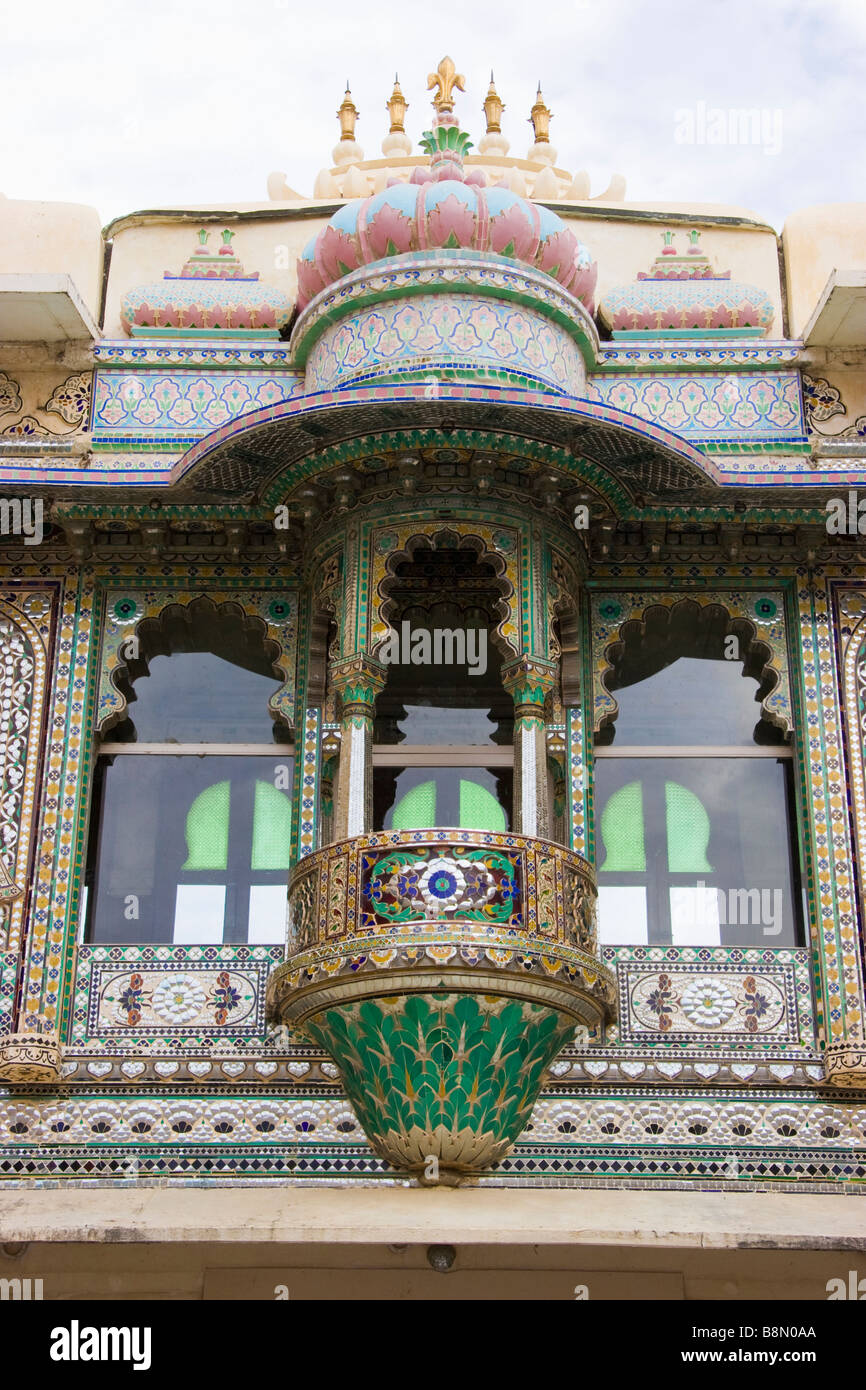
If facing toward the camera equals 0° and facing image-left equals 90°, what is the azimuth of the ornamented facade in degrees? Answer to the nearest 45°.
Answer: approximately 0°
